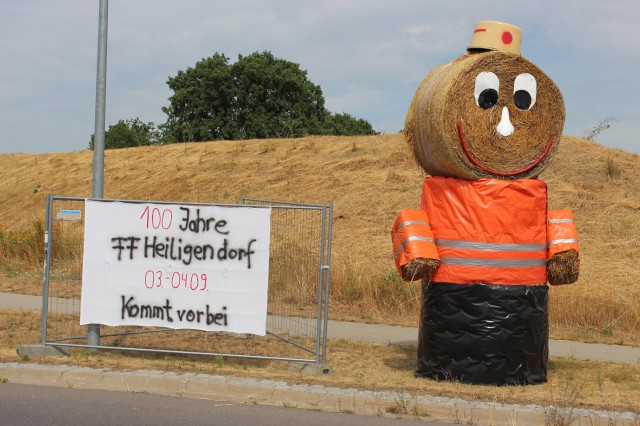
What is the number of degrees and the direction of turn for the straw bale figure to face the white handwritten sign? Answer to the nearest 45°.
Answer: approximately 135° to its right

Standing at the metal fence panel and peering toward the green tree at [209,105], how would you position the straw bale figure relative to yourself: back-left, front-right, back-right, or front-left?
back-right

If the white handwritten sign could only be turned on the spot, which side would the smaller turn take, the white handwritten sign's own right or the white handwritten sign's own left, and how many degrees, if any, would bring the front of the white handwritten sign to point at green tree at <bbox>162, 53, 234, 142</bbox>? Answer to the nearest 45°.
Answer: approximately 180°

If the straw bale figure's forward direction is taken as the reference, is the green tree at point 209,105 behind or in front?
behind

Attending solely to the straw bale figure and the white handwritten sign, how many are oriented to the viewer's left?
0

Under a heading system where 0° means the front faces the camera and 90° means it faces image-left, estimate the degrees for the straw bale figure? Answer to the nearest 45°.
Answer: approximately 315°

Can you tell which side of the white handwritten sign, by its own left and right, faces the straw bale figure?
left

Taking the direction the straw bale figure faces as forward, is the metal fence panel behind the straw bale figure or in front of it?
behind
